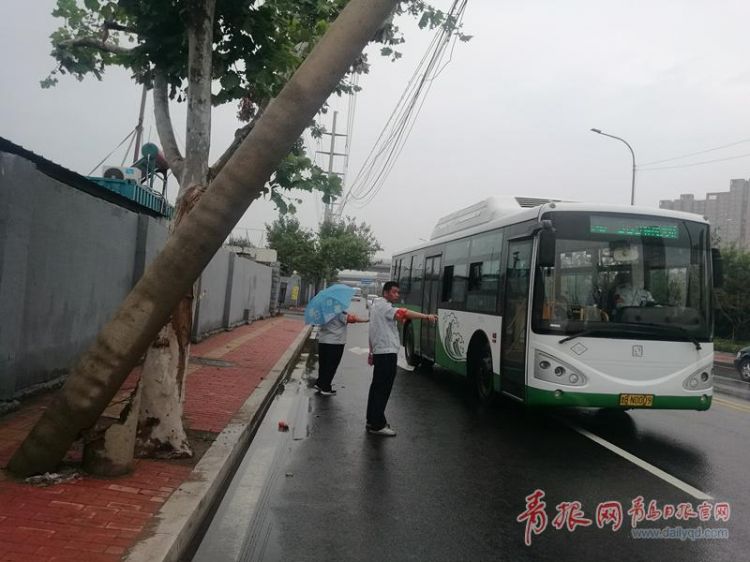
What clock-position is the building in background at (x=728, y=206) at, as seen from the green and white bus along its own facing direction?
The building in background is roughly at 8 o'clock from the green and white bus.

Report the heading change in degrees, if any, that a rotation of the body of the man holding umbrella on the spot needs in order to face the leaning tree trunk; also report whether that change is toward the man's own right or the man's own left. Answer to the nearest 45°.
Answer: approximately 90° to the man's own right

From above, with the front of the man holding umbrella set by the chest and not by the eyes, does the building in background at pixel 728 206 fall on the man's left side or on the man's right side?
on the man's left side

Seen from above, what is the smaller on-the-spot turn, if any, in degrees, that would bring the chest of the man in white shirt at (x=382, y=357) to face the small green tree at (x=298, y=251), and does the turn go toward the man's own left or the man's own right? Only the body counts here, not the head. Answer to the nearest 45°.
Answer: approximately 90° to the man's own left

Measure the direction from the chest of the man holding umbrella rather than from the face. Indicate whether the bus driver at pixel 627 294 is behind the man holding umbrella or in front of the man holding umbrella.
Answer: in front

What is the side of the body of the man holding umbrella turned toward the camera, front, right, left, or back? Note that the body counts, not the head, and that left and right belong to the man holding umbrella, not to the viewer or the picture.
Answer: right

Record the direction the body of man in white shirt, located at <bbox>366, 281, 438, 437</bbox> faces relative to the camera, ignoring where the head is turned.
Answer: to the viewer's right

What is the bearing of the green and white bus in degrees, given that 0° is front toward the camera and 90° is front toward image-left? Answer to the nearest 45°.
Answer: approximately 315°

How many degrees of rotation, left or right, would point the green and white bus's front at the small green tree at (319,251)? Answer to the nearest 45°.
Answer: approximately 180°

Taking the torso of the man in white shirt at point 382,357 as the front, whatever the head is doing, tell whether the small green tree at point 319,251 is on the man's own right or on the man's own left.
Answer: on the man's own left

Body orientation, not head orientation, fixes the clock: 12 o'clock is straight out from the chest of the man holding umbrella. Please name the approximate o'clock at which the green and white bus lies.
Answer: The green and white bus is roughly at 1 o'clock from the man holding umbrella.

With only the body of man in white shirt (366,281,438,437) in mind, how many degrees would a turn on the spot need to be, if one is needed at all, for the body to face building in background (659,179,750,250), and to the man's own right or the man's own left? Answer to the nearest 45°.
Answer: approximately 45° to the man's own left
